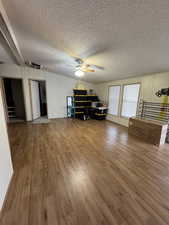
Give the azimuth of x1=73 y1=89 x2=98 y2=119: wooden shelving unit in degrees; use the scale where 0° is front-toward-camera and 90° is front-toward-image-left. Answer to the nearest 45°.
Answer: approximately 0°

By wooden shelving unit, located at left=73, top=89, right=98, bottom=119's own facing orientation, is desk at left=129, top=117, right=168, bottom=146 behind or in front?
in front
